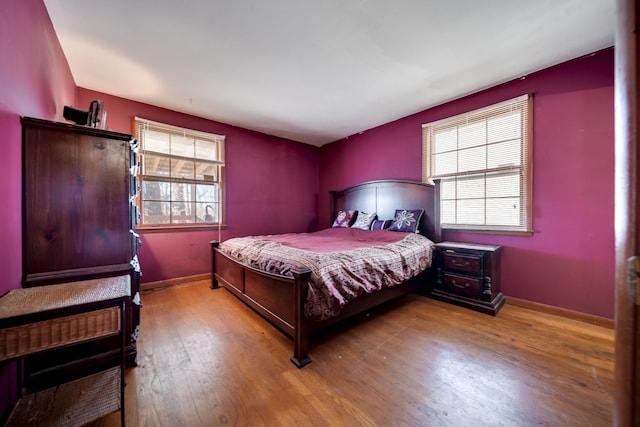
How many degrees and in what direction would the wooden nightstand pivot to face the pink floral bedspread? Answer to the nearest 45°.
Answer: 0° — it already faces it

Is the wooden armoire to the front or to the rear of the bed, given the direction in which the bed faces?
to the front

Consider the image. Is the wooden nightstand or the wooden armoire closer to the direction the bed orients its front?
the wooden armoire

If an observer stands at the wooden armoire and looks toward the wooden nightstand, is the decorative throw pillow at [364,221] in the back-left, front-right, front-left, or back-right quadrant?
front-left

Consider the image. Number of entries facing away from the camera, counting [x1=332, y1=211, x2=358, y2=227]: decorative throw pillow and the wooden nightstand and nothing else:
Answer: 0

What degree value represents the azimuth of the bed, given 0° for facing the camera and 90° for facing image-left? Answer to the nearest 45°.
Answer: approximately 45°

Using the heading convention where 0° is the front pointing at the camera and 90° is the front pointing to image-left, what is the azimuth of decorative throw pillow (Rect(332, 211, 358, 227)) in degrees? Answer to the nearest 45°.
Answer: approximately 45°

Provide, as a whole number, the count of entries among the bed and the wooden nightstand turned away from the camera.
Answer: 0

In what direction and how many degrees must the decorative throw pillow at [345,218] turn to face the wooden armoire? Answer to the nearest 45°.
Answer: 0° — it already faces it

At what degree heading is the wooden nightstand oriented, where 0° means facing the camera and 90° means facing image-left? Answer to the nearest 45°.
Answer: approximately 45°

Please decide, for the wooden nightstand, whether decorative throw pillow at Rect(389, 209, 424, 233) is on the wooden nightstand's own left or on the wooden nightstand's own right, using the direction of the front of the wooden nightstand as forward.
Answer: on the wooden nightstand's own right

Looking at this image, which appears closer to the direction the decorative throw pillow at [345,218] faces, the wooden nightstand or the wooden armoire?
the wooden armoire

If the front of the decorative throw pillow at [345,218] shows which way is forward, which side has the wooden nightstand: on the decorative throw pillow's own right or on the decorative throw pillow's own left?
on the decorative throw pillow's own left

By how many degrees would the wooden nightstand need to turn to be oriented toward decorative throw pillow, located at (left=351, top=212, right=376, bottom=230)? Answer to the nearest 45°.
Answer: approximately 45° to its right
